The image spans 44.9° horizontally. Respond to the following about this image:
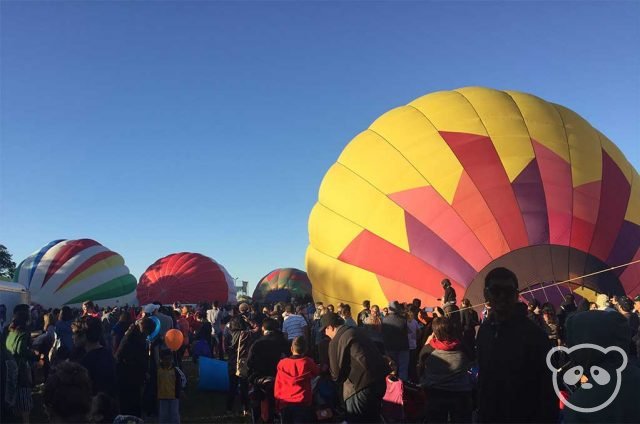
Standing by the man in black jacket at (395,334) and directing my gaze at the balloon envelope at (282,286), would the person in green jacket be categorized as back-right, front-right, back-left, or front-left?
back-left

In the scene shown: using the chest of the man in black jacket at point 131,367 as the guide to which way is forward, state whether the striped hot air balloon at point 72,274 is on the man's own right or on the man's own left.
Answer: on the man's own left

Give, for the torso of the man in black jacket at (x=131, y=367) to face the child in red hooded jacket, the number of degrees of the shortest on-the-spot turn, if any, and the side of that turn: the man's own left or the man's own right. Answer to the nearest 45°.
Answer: approximately 45° to the man's own right

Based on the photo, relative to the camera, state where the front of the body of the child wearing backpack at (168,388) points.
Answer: away from the camera

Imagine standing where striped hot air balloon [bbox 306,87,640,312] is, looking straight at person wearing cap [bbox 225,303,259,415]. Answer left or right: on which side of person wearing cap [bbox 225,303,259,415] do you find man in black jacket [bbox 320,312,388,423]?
left

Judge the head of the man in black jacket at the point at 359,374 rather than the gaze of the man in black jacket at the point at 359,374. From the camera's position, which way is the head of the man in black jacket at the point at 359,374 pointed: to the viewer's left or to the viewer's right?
to the viewer's left

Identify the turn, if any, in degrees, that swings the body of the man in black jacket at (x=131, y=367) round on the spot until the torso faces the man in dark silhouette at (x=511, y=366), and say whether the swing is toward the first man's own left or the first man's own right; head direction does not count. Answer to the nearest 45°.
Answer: approximately 90° to the first man's own right
